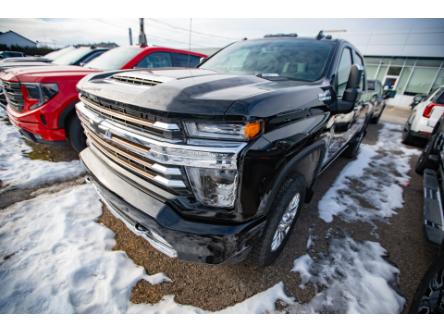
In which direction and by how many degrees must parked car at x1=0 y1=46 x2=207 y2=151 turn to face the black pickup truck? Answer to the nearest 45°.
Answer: approximately 90° to its left

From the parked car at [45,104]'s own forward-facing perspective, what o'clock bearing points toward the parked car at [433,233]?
the parked car at [433,233] is roughly at 9 o'clock from the parked car at [45,104].

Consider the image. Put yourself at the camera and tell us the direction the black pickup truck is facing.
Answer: facing the viewer and to the left of the viewer

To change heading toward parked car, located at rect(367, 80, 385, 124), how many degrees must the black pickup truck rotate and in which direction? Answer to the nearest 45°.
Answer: approximately 180°

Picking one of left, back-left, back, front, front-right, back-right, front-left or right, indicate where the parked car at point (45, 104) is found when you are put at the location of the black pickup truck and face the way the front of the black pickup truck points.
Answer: right

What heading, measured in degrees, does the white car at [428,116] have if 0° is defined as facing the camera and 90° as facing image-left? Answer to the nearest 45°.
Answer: approximately 225°

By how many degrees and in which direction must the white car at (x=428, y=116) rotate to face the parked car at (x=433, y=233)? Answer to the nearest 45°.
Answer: approximately 135° to its right

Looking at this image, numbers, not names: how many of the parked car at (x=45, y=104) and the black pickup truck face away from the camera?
0

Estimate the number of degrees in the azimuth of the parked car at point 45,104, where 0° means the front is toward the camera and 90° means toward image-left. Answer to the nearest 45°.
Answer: approximately 45°

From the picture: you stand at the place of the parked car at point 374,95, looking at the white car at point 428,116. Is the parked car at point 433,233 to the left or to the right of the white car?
right

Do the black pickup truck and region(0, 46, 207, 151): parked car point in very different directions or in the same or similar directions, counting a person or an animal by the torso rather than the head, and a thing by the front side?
same or similar directions

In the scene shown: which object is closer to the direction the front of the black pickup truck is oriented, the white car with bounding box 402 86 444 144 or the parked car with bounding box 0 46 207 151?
the parked car

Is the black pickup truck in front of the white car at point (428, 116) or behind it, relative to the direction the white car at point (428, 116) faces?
behind
